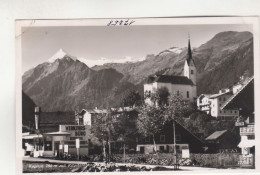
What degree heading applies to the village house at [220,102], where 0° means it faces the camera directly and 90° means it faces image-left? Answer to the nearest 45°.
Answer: approximately 45°
